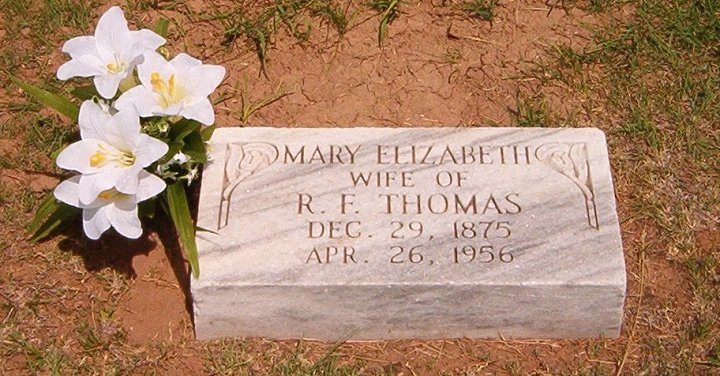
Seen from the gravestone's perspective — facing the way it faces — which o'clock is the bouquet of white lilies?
The bouquet of white lilies is roughly at 3 o'clock from the gravestone.

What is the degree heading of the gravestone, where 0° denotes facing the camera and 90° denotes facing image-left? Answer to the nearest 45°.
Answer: approximately 0°

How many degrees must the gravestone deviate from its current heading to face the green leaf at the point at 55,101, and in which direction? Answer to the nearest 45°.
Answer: approximately 90° to its right
